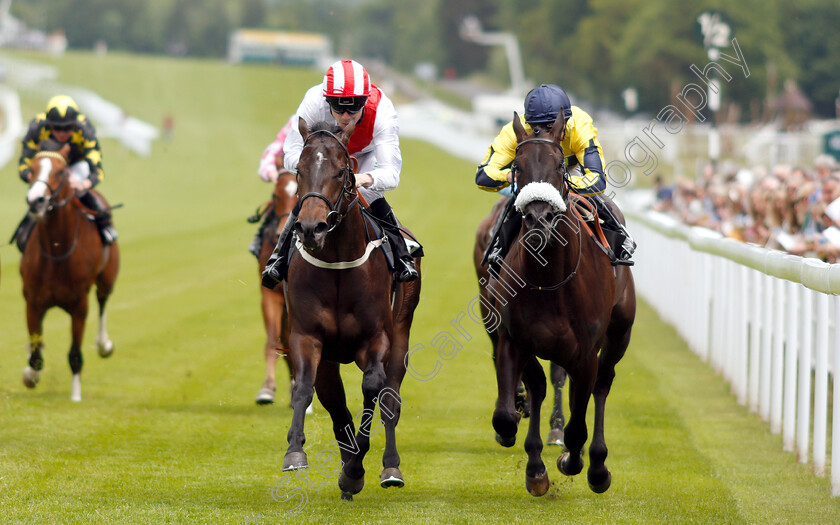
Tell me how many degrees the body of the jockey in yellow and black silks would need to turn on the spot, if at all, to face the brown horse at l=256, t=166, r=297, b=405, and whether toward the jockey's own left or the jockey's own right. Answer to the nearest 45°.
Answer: approximately 45° to the jockey's own left

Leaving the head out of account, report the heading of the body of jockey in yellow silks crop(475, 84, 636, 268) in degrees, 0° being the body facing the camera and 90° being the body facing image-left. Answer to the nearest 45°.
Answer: approximately 0°

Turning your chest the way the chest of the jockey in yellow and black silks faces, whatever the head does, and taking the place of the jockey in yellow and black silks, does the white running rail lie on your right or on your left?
on your left

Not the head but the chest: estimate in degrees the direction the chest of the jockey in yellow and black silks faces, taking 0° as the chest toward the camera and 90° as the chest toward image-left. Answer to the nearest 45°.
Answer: approximately 0°

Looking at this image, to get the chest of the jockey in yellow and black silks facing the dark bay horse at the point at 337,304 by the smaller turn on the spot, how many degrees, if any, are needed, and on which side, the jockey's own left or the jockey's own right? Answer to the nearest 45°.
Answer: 0° — they already face it

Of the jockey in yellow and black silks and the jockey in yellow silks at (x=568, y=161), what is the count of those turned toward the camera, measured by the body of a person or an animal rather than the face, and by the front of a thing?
2
